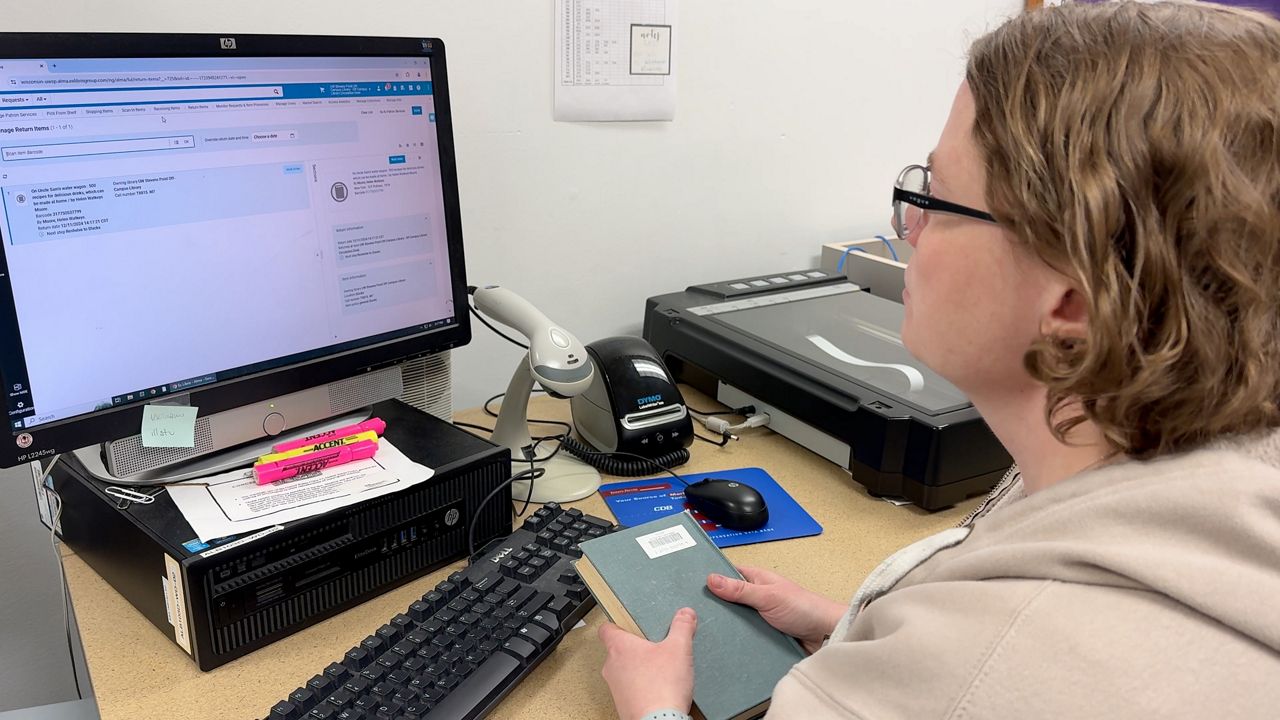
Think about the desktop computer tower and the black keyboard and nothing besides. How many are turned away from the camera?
0

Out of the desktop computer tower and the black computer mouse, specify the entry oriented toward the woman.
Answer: the desktop computer tower

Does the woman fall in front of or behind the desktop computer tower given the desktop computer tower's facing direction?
in front

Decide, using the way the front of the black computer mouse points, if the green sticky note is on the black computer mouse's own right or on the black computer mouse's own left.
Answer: on the black computer mouse's own left

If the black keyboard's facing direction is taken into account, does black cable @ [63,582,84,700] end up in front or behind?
behind

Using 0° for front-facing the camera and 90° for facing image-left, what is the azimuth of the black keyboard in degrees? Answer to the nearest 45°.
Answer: approximately 315°
